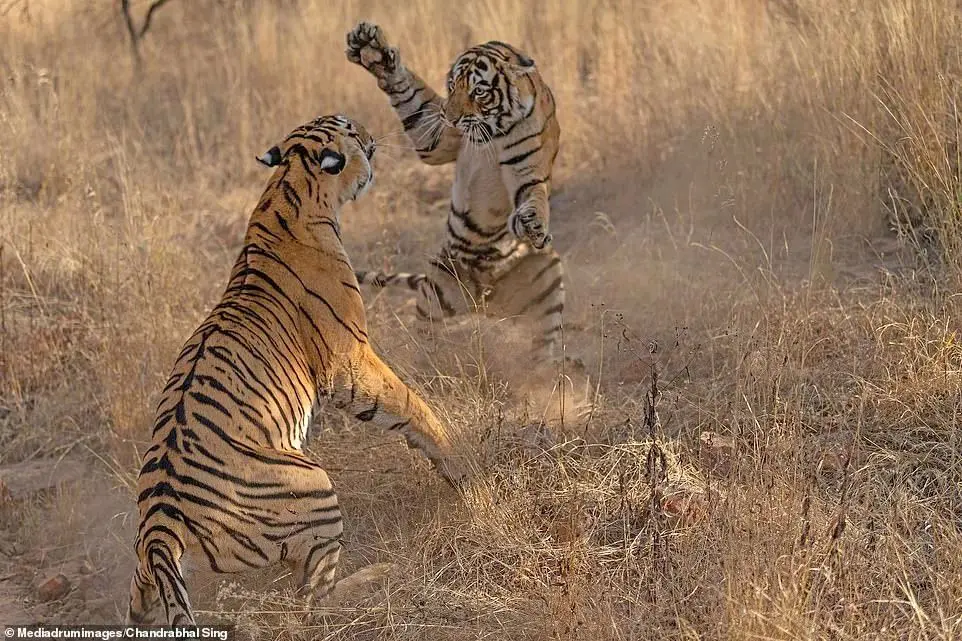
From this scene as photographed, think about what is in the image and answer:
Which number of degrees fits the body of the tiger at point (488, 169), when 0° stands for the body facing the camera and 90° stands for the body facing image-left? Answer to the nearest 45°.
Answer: approximately 45°

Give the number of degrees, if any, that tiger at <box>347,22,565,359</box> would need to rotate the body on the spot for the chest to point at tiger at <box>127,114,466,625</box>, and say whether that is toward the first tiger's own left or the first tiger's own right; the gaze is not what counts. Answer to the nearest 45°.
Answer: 0° — it already faces it

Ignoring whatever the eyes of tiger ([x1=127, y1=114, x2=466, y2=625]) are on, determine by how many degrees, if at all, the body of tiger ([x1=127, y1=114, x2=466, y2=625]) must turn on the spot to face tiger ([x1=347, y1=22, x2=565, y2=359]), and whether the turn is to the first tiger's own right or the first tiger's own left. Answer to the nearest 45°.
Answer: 0° — it already faces it

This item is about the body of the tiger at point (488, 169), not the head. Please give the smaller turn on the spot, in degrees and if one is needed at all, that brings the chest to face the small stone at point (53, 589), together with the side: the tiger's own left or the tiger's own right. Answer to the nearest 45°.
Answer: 0° — it already faces it

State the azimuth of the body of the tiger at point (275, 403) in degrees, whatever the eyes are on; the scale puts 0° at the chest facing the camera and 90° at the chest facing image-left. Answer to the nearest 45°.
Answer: approximately 225°

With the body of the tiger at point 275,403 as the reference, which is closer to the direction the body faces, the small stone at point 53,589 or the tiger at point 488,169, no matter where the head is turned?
the tiger

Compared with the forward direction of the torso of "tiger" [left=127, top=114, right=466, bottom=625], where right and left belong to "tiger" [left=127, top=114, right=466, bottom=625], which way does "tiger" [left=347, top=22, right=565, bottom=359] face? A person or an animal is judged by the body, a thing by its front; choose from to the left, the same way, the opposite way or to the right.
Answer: the opposite way
